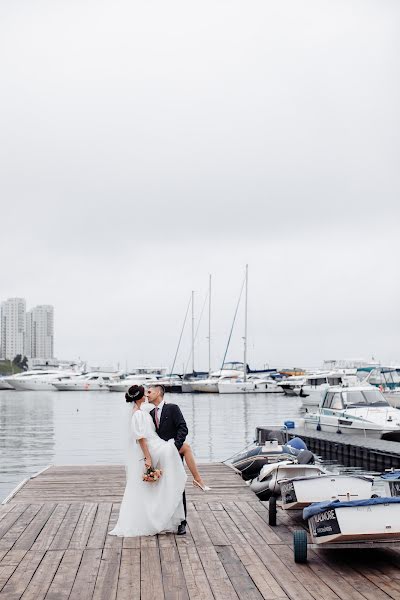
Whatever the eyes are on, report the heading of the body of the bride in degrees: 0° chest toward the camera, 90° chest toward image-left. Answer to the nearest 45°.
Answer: approximately 270°

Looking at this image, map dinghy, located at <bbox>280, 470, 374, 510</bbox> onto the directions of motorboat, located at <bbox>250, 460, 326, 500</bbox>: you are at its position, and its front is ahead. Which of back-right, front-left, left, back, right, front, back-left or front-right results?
front-left
